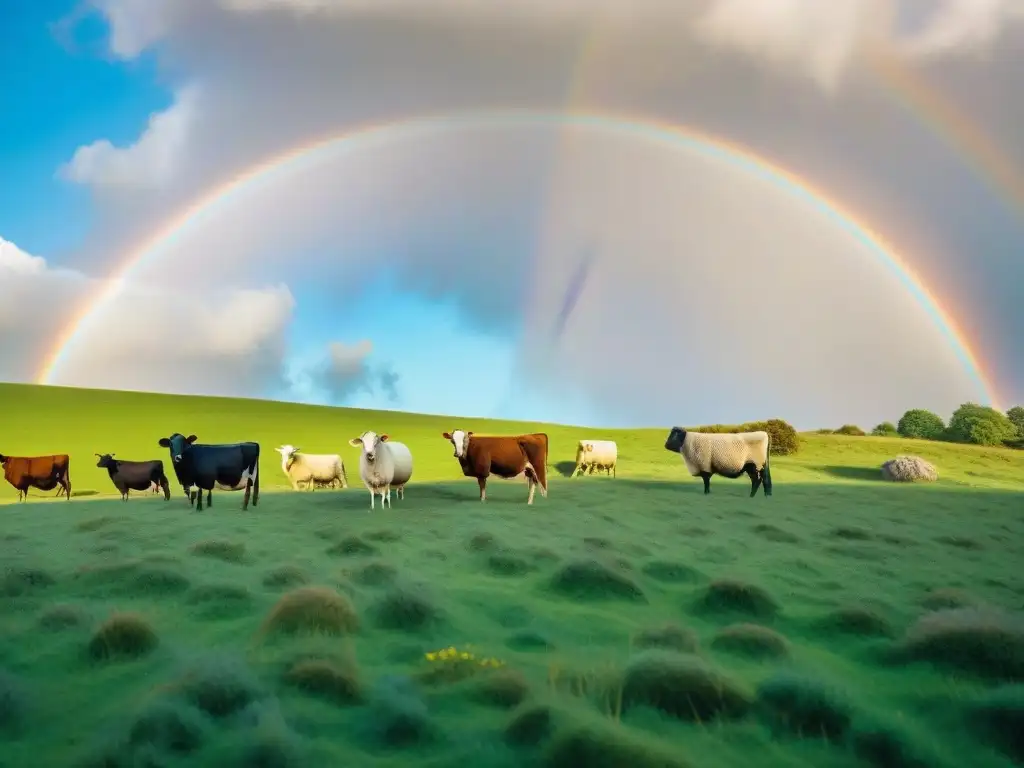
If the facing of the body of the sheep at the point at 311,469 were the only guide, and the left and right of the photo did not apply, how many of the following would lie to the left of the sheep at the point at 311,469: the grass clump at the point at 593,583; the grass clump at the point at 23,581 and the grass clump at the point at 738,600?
3

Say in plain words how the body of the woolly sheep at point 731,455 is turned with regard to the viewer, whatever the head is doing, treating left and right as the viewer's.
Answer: facing to the left of the viewer

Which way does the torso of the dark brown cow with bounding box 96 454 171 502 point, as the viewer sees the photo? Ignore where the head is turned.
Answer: to the viewer's left

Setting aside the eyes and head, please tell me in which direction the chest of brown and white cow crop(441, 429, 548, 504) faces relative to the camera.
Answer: to the viewer's left

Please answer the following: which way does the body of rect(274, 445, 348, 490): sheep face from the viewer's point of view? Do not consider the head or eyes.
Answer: to the viewer's left

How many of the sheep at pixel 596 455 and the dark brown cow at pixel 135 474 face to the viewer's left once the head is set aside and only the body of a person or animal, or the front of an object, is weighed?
2

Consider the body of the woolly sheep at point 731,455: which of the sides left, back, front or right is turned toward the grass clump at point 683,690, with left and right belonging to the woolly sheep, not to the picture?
left

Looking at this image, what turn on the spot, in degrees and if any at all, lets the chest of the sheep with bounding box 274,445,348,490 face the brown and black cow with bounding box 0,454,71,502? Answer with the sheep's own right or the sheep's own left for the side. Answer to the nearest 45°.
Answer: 0° — it already faces it
